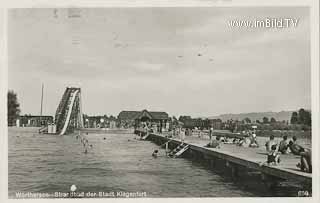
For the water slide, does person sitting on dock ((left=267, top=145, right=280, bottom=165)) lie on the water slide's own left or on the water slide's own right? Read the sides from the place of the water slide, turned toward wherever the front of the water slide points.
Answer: on the water slide's own left

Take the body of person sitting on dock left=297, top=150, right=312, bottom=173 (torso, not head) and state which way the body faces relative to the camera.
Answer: to the viewer's left

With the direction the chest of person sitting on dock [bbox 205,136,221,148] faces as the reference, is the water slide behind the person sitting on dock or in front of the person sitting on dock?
in front

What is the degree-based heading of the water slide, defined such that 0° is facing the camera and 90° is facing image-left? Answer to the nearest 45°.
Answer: approximately 45°

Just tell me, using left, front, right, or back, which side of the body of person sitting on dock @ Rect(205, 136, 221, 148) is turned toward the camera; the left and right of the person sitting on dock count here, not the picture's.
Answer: left

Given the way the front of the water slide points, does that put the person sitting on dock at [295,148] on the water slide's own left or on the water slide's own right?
on the water slide's own left
